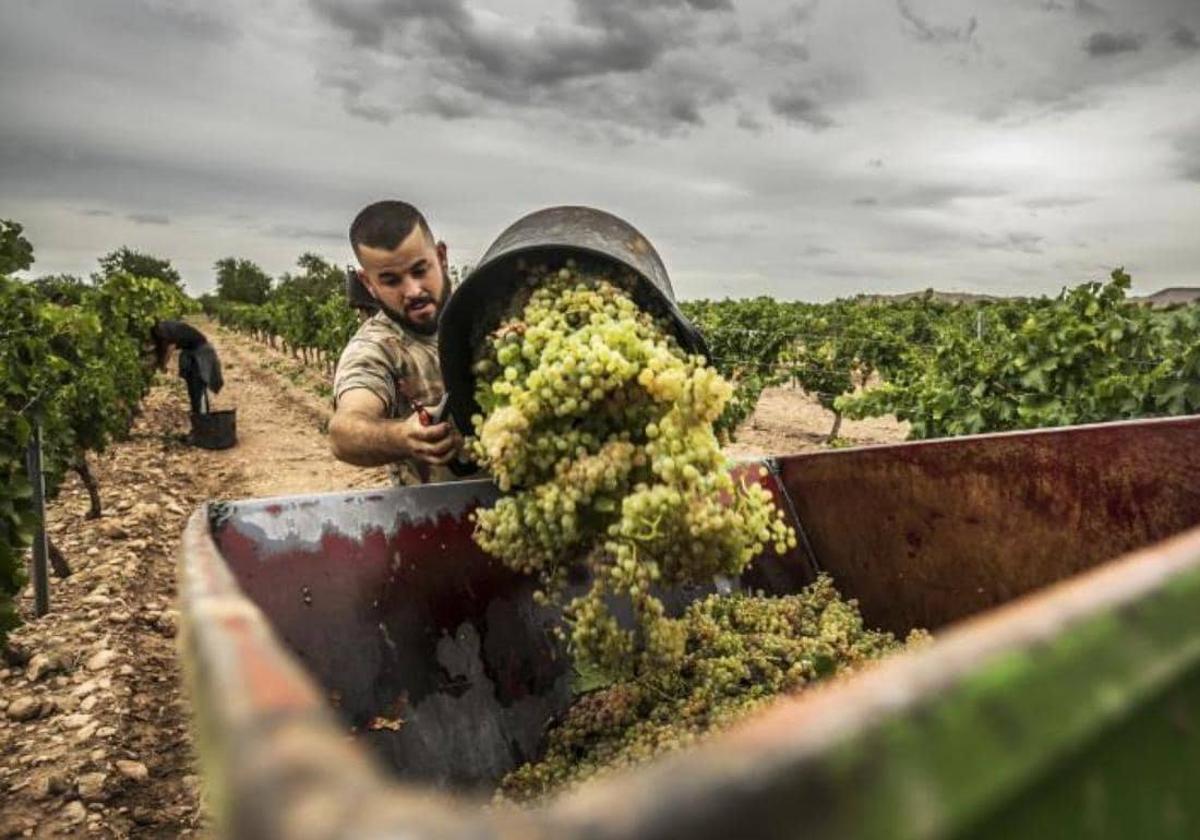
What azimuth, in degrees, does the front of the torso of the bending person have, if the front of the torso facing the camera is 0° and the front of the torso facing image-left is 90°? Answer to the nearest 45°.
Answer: approximately 90°

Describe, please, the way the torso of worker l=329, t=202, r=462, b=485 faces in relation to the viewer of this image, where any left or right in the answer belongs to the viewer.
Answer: facing the viewer and to the right of the viewer

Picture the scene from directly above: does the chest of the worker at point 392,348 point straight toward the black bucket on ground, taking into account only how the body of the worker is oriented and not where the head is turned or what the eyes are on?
no

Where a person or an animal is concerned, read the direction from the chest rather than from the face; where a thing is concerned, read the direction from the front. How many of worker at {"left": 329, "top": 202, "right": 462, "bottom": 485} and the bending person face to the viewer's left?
1

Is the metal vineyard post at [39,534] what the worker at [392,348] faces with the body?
no

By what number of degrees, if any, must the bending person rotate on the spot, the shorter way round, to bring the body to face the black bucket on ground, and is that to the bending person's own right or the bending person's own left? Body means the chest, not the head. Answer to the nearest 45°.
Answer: approximately 90° to the bending person's own left

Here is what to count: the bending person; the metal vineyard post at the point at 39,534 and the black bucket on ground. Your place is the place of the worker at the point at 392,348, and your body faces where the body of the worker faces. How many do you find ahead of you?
0

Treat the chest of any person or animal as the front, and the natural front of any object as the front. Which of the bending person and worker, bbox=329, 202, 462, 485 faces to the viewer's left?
the bending person

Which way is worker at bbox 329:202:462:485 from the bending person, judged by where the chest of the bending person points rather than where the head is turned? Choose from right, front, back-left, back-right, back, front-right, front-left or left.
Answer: left
